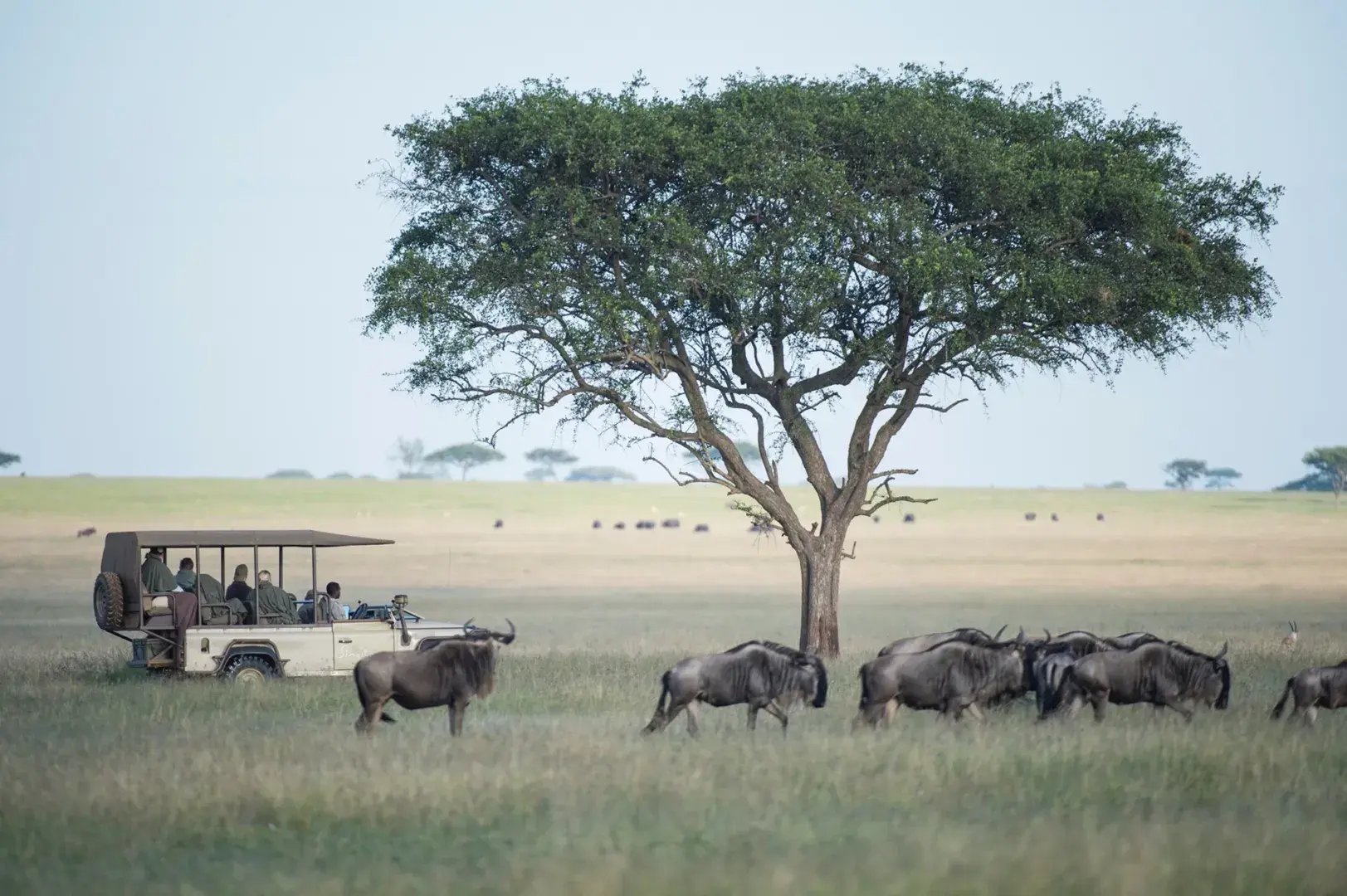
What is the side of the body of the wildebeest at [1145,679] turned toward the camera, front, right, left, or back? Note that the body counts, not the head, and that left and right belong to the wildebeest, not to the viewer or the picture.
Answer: right

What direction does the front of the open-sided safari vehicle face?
to the viewer's right

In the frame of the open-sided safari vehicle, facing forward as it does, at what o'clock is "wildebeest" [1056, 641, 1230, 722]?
The wildebeest is roughly at 1 o'clock from the open-sided safari vehicle.

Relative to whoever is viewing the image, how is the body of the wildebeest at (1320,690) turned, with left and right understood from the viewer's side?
facing to the right of the viewer

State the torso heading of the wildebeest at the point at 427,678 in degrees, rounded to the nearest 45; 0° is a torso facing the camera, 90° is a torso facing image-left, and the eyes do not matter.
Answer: approximately 270°

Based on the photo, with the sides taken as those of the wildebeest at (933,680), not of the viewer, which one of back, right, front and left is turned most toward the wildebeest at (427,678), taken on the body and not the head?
back

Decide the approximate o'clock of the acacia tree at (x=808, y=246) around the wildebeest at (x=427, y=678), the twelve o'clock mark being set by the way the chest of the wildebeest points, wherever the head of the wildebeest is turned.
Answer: The acacia tree is roughly at 10 o'clock from the wildebeest.

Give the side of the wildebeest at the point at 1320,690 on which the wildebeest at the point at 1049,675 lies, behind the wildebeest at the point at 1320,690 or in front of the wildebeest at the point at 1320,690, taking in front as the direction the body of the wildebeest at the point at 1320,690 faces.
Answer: behind

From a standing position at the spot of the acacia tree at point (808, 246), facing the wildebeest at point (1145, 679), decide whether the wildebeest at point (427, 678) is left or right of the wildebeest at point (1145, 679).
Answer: right

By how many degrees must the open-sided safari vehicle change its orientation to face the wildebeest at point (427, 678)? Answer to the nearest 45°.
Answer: approximately 90° to its right

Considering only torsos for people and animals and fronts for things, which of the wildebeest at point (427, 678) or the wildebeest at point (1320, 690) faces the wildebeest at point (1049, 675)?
the wildebeest at point (427, 678)

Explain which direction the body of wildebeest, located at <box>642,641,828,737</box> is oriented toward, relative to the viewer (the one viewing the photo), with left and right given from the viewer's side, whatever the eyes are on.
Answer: facing to the right of the viewer
